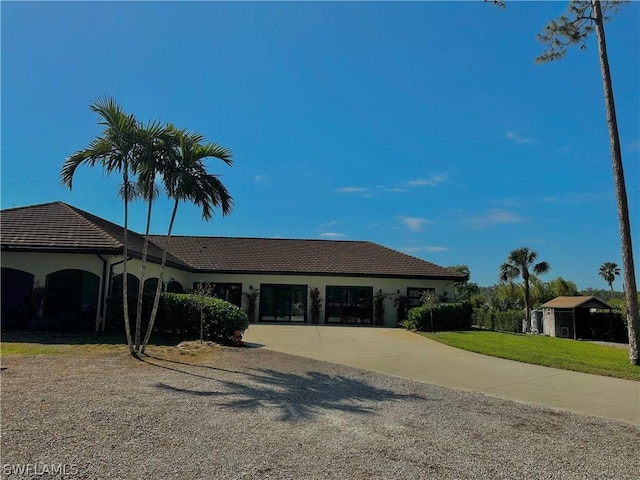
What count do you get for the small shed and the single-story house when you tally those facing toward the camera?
2

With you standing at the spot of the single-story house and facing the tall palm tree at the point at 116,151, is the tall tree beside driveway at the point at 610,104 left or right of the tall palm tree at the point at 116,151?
left

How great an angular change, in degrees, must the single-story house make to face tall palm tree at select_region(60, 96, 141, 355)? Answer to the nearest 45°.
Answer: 0° — it already faces it

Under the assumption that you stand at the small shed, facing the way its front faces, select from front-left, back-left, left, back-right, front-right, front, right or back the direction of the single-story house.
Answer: front-right

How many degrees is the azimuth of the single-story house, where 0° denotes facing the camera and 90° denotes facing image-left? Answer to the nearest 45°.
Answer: approximately 0°

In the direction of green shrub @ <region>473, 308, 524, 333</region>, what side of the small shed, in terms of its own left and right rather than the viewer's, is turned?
right

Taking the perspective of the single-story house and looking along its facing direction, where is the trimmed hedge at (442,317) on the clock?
The trimmed hedge is roughly at 10 o'clock from the single-story house.

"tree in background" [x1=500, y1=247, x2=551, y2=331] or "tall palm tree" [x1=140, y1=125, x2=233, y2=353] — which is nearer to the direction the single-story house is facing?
the tall palm tree

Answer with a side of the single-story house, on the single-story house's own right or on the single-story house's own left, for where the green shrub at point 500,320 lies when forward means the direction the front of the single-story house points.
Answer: on the single-story house's own left

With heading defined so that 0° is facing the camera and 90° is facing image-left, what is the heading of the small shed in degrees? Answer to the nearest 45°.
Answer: approximately 0°

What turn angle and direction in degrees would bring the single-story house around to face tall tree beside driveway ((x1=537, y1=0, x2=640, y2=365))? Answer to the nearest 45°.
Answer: approximately 45° to its left
